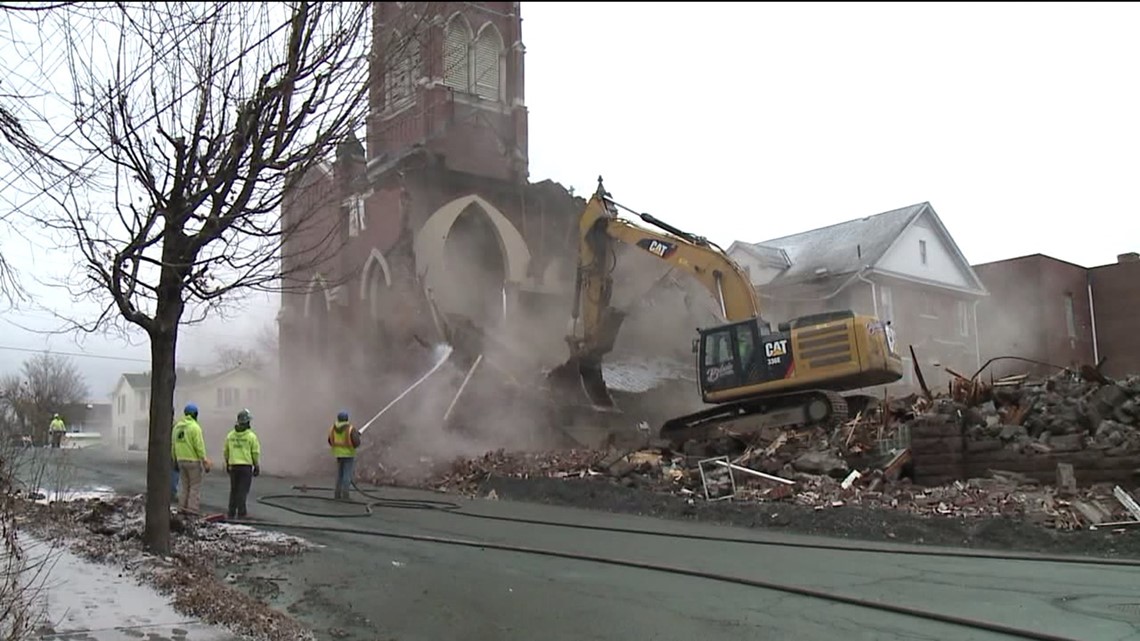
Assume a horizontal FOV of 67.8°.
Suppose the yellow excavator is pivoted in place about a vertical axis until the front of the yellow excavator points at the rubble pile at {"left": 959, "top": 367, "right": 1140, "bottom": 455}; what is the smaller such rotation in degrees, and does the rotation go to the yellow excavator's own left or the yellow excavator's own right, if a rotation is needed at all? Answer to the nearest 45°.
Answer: approximately 135° to the yellow excavator's own left

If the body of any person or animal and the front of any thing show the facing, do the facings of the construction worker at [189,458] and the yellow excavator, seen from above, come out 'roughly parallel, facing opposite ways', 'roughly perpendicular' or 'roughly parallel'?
roughly perpendicular

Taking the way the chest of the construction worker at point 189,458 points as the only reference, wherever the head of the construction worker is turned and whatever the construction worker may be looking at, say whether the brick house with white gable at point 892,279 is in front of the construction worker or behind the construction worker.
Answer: in front

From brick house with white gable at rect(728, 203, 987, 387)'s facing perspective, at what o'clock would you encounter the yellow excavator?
The yellow excavator is roughly at 2 o'clock from the brick house with white gable.

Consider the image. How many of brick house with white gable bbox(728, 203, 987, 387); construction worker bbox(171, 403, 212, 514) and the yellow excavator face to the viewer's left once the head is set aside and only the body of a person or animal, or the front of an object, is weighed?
1

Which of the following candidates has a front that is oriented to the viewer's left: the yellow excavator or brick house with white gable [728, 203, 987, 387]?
the yellow excavator

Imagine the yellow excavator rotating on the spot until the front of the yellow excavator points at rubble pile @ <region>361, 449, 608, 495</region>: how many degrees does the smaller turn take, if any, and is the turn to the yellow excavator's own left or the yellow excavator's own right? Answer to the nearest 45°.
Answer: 0° — it already faces it

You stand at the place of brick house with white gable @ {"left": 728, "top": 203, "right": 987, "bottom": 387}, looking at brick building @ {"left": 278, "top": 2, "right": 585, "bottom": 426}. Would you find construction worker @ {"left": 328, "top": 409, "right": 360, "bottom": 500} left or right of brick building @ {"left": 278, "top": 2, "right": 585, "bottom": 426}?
left

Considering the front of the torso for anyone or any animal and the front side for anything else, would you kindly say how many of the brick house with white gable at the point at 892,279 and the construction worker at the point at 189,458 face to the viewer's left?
0

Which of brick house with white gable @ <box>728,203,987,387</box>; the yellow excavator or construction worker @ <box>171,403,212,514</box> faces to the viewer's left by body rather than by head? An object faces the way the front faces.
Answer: the yellow excavator

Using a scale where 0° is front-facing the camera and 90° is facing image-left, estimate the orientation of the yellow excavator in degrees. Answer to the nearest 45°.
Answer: approximately 90°

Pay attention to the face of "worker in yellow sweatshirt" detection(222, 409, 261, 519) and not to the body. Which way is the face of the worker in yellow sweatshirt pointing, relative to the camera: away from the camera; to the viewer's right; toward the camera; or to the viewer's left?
away from the camera

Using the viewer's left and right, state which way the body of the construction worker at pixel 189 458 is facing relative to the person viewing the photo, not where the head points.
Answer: facing away from the viewer and to the right of the viewer
